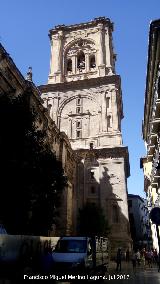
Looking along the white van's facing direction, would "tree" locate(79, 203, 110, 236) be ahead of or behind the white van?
behind

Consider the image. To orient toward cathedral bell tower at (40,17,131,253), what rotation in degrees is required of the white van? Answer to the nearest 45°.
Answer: approximately 135° to its right

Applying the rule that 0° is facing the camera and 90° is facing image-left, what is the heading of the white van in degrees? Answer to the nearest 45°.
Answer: approximately 45°
